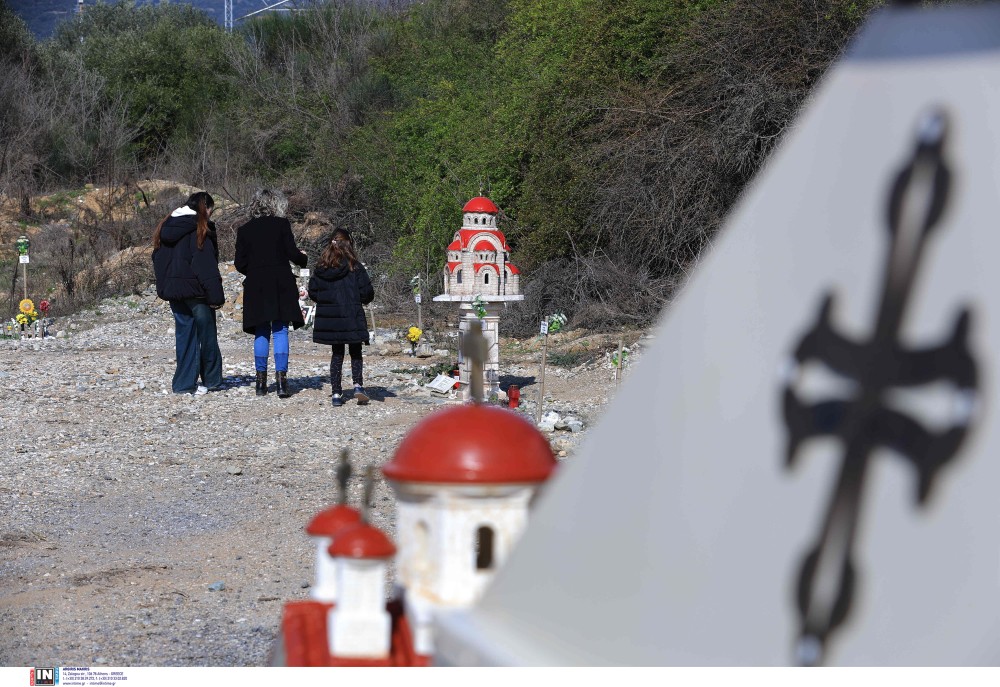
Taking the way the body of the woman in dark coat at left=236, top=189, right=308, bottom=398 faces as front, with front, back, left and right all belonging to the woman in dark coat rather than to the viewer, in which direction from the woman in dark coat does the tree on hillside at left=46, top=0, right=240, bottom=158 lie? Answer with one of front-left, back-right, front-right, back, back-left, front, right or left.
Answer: front

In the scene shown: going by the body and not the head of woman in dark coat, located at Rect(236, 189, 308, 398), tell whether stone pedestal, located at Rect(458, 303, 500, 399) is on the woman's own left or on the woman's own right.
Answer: on the woman's own right

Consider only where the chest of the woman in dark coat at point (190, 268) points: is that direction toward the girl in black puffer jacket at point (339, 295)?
no

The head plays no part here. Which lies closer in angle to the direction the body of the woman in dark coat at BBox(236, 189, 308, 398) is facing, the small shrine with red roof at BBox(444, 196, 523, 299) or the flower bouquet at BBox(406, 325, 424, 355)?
the flower bouquet

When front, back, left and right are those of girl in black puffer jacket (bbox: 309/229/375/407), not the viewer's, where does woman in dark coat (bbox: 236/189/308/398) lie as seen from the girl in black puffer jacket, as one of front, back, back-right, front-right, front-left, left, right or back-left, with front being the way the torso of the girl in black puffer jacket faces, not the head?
front-left

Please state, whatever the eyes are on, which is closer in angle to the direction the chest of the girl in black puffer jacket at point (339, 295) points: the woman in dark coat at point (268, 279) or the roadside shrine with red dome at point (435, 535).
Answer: the woman in dark coat

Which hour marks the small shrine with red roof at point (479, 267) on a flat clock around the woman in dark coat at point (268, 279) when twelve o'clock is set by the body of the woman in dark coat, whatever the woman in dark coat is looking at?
The small shrine with red roof is roughly at 3 o'clock from the woman in dark coat.

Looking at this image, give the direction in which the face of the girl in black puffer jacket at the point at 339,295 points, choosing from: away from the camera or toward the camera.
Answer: away from the camera

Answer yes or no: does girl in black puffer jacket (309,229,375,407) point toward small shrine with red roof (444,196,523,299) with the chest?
no

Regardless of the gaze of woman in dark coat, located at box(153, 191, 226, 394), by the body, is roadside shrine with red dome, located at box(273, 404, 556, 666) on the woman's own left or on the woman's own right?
on the woman's own right

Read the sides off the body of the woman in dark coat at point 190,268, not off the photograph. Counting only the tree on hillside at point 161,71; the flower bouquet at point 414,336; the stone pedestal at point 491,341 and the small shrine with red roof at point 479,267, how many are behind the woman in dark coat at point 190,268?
0

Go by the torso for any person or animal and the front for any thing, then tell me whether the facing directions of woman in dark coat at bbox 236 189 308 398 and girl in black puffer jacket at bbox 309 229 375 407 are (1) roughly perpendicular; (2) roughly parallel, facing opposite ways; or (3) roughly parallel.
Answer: roughly parallel

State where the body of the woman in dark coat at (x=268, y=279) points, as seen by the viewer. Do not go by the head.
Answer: away from the camera

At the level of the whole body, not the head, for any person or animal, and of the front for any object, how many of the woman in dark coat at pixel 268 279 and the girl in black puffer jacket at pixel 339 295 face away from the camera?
2

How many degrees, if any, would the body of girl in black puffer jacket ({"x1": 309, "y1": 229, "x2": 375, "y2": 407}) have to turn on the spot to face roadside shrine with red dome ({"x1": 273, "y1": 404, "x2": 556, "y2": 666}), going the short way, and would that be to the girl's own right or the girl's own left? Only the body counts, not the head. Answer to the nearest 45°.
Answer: approximately 180°

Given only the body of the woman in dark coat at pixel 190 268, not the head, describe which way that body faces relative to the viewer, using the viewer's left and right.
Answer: facing away from the viewer and to the right of the viewer

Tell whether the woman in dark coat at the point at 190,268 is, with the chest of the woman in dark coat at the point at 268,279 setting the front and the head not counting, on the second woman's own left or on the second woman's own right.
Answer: on the second woman's own left

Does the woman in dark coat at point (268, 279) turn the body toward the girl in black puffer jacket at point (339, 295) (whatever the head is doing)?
no

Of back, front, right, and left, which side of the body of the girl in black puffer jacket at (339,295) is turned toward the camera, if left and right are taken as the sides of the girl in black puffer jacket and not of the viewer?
back

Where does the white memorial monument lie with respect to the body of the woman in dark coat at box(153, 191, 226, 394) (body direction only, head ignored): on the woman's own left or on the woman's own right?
on the woman's own right
